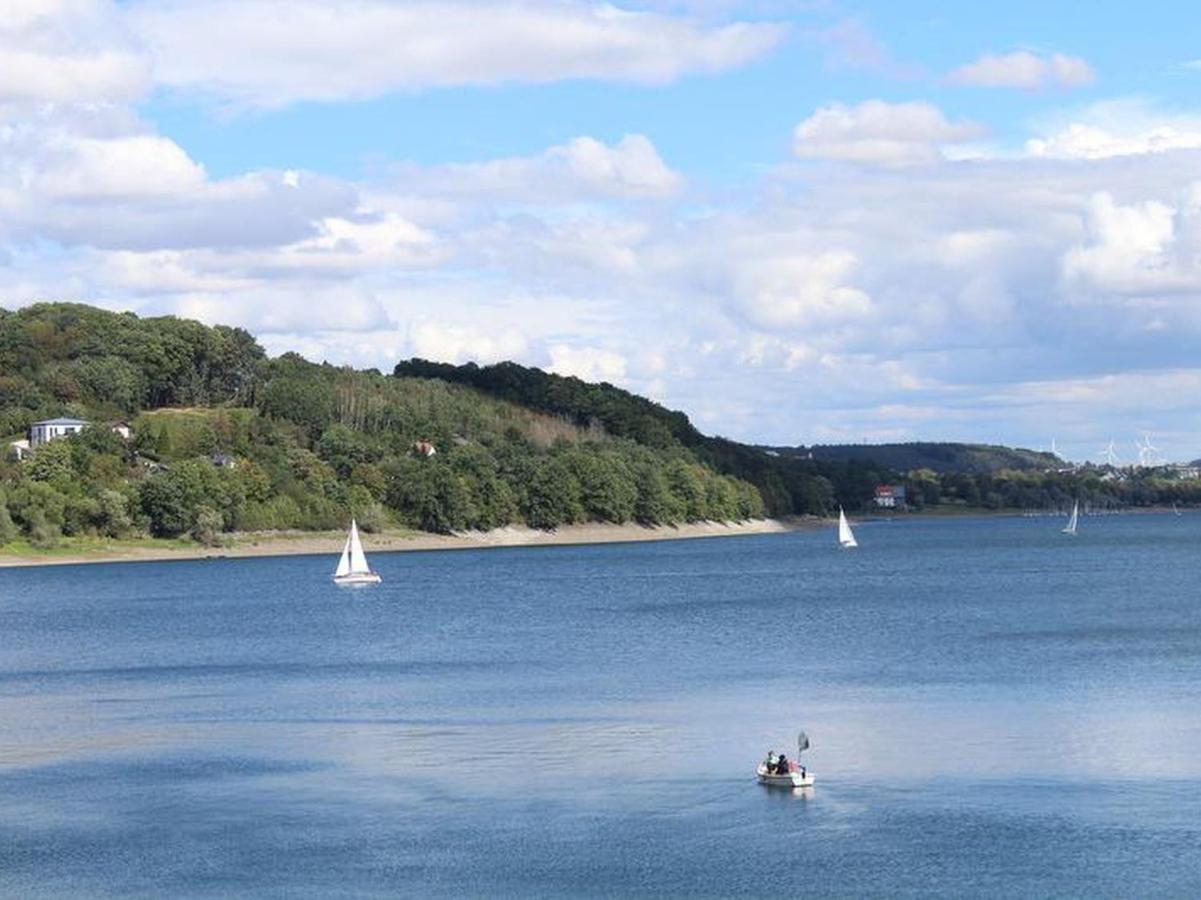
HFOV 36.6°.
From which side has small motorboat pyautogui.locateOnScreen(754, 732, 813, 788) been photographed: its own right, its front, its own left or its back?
left
